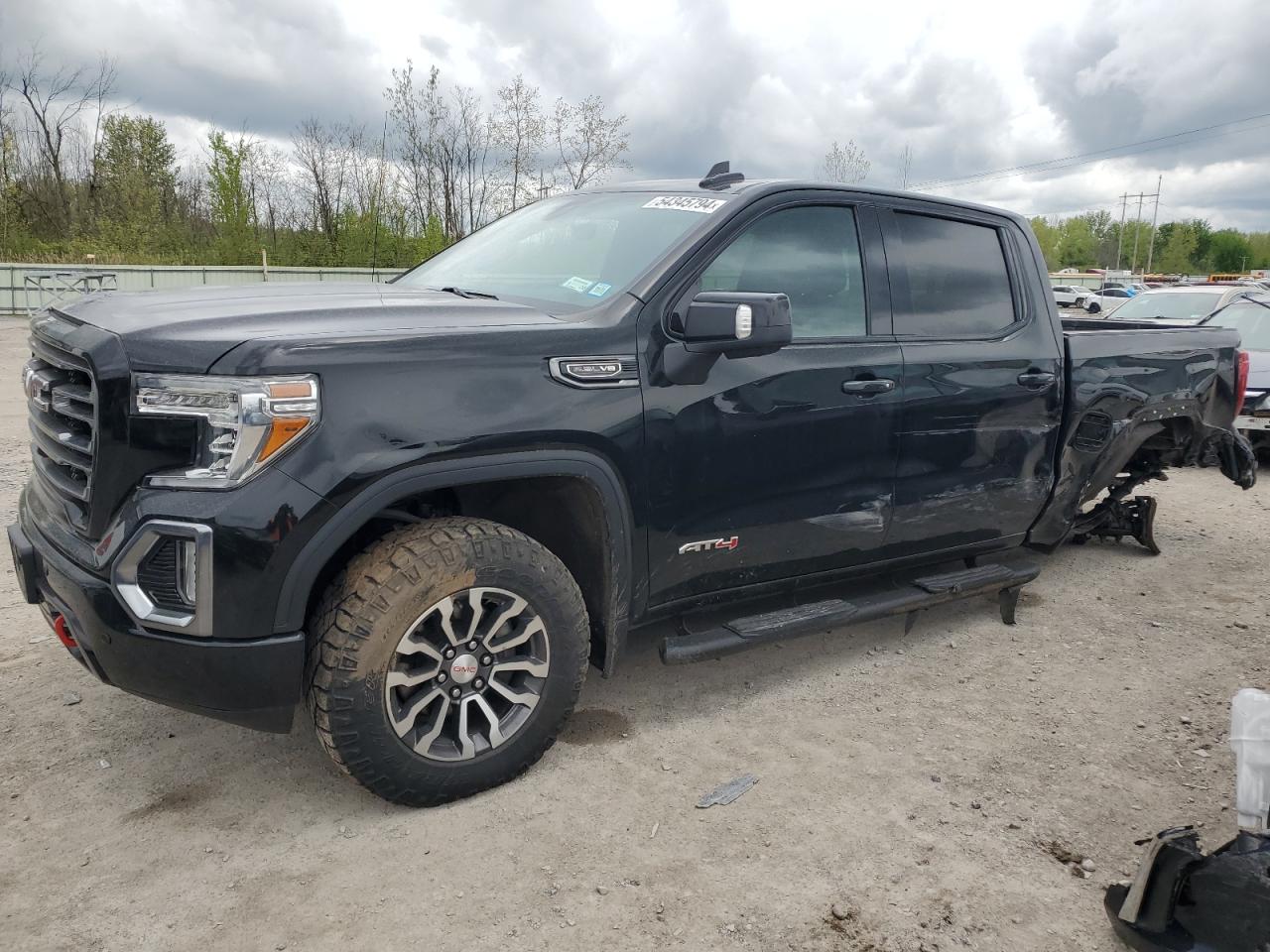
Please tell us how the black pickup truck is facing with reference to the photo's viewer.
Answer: facing the viewer and to the left of the viewer

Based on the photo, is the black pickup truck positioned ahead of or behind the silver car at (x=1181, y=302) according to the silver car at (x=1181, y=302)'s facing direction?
ahead

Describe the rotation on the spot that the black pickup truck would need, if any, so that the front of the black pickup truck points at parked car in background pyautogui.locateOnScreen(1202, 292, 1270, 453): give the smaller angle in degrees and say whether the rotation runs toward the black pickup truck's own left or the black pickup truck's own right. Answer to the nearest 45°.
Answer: approximately 180°

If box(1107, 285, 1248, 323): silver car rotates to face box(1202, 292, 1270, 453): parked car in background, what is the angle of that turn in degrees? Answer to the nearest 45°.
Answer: approximately 45° to its left

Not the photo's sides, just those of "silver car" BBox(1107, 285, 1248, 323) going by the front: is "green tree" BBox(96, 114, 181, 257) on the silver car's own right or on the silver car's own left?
on the silver car's own right

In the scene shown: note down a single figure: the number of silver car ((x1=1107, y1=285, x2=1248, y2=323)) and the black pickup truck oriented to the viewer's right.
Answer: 0

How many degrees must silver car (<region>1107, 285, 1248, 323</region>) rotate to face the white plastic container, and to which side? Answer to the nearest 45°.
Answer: approximately 45° to its left
